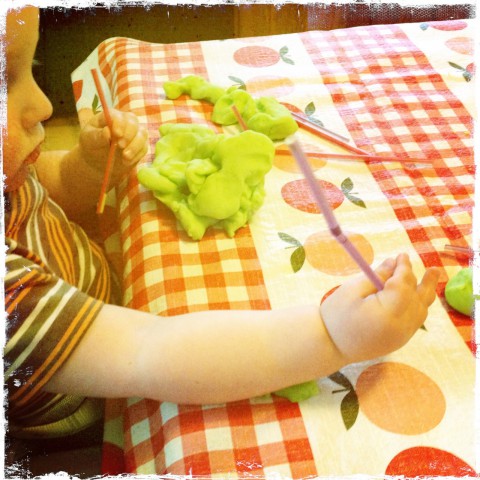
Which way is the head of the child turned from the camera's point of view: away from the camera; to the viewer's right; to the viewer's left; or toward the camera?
to the viewer's right

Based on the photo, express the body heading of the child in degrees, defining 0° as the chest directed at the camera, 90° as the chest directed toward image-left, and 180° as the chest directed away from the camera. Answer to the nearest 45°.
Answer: approximately 270°
